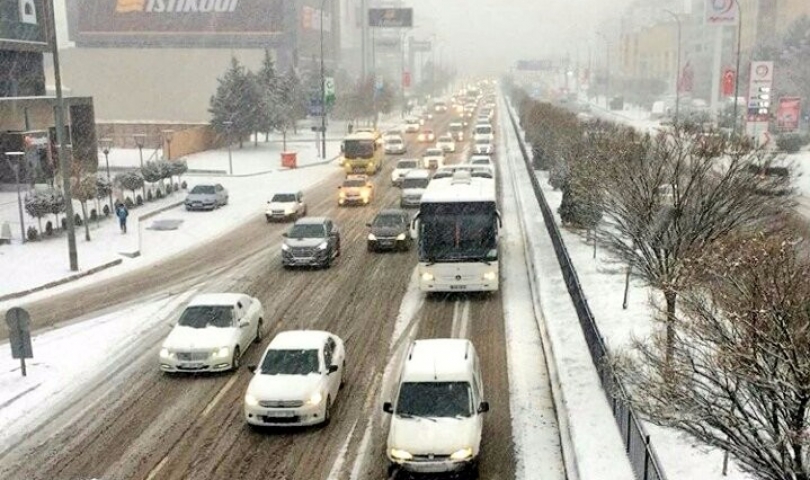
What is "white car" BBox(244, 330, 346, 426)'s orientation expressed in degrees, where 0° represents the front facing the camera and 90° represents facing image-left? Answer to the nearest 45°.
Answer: approximately 0°

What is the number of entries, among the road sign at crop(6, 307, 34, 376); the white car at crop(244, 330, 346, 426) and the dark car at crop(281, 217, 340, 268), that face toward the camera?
2

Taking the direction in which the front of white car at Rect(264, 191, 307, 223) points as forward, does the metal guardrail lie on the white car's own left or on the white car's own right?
on the white car's own left

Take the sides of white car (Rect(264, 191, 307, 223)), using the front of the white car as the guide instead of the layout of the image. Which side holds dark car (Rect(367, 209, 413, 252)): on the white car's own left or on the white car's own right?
on the white car's own left

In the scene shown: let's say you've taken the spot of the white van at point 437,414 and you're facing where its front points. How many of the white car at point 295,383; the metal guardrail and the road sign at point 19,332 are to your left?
1

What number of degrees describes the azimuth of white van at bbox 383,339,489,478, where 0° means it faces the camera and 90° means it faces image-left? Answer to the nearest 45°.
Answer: approximately 0°

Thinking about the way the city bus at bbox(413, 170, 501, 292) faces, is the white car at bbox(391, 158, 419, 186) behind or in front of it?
behind

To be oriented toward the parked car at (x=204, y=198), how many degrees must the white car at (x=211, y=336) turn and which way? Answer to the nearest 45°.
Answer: approximately 135° to its right

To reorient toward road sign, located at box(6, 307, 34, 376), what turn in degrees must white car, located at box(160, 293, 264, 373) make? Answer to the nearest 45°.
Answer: approximately 45° to its right

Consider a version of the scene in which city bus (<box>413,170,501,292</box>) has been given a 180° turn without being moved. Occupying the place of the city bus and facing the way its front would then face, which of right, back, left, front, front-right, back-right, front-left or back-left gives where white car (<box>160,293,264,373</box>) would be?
back-left

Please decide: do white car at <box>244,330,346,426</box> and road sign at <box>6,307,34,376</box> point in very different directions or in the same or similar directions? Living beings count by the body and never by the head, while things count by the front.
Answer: very different directions

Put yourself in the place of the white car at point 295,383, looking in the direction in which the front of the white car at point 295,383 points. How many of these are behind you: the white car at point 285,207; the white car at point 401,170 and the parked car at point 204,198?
3

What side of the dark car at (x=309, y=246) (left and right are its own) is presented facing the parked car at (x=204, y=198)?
back

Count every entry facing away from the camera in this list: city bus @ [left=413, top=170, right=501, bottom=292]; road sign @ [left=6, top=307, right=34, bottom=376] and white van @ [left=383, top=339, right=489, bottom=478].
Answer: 1

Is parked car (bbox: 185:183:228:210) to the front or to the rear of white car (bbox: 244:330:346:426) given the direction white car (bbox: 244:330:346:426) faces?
to the rear
